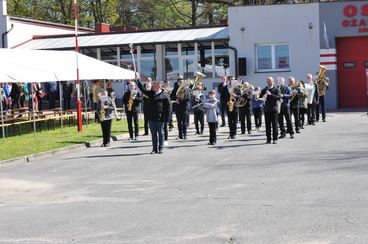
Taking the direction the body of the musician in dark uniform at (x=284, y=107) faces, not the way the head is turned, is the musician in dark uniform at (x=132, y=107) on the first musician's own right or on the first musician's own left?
on the first musician's own right

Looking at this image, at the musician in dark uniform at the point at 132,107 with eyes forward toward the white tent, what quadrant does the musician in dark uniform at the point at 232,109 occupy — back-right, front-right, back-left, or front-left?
back-right

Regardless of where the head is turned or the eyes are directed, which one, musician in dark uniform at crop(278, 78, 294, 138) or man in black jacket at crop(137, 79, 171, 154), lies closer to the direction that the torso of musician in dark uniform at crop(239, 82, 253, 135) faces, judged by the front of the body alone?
the man in black jacket

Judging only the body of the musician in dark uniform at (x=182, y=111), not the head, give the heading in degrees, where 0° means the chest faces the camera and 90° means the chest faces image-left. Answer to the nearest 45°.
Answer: approximately 0°

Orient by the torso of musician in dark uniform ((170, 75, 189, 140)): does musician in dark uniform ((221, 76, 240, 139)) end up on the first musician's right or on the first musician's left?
on the first musician's left

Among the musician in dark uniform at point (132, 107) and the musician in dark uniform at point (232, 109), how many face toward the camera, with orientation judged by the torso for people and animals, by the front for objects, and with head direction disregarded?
2

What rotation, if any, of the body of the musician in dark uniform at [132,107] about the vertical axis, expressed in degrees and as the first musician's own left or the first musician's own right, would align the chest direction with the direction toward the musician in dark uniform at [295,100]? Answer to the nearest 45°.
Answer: approximately 90° to the first musician's own left

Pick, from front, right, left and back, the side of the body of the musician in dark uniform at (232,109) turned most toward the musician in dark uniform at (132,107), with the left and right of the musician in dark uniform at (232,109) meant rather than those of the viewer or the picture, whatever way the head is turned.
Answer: right

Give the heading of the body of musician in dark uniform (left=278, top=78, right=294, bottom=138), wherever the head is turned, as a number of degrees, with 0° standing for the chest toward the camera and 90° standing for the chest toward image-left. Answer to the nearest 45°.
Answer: approximately 45°

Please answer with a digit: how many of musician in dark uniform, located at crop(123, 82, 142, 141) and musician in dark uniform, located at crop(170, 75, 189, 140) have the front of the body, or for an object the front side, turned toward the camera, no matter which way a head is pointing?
2
